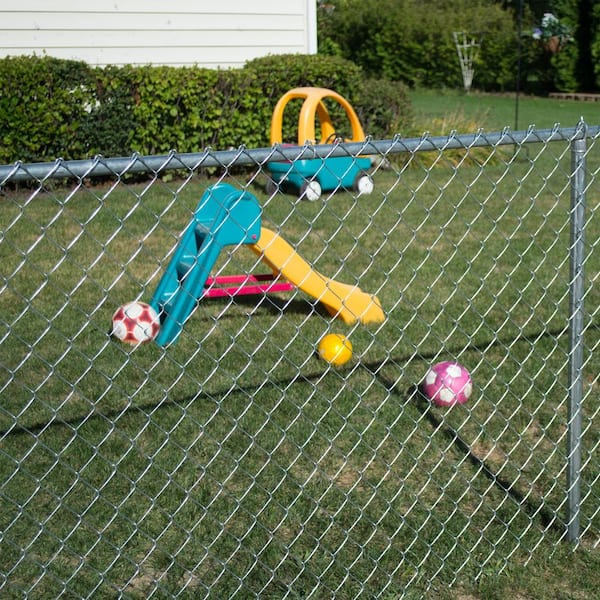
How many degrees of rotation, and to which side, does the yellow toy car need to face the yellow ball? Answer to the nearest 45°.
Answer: approximately 135° to its right

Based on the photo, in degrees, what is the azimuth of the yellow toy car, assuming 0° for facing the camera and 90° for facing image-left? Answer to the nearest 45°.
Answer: approximately 225°

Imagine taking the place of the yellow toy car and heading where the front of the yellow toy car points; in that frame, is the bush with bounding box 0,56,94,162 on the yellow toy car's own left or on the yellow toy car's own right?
on the yellow toy car's own left

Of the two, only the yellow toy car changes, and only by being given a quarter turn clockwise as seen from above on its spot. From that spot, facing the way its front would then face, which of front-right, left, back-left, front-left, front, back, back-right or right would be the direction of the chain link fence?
front-right

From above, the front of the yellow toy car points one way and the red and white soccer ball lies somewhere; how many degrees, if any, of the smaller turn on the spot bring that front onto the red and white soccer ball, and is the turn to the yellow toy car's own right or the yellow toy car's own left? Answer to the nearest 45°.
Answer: approximately 135° to the yellow toy car's own right
